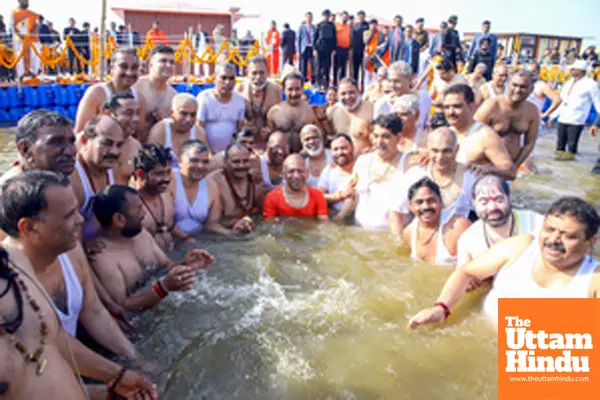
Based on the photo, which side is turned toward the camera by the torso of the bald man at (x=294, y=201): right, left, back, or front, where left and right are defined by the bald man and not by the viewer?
front

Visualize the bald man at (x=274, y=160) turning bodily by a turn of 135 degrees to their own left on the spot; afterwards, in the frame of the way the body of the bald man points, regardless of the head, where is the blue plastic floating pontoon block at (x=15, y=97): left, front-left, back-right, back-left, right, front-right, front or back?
left

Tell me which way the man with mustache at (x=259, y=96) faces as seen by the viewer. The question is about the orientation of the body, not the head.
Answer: toward the camera

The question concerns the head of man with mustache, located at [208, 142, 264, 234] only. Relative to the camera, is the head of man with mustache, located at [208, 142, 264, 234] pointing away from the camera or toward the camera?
toward the camera

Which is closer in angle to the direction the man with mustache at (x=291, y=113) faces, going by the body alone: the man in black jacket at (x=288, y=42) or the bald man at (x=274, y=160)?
the bald man

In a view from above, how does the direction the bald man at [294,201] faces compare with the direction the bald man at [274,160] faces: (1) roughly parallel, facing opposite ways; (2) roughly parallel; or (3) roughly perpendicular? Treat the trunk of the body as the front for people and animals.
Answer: roughly parallel

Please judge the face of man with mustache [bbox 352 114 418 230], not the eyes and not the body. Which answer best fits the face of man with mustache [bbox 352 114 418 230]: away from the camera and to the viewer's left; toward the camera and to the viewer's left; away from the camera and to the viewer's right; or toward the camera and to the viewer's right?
toward the camera and to the viewer's left

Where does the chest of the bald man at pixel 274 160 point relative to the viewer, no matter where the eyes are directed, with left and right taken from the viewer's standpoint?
facing the viewer

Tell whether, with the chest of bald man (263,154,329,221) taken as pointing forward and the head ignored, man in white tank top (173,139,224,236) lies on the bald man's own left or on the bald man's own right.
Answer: on the bald man's own right

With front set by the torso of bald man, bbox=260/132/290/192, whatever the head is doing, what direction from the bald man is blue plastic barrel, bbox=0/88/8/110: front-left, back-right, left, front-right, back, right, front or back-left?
back-right

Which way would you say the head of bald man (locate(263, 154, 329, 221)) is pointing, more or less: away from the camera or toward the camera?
toward the camera

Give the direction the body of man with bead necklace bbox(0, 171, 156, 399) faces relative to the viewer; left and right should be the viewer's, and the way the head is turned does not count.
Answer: facing to the right of the viewer

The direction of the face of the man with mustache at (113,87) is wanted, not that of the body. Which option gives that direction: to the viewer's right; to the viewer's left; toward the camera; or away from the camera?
toward the camera

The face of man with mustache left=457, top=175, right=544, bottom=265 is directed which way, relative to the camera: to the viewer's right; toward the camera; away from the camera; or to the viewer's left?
toward the camera
